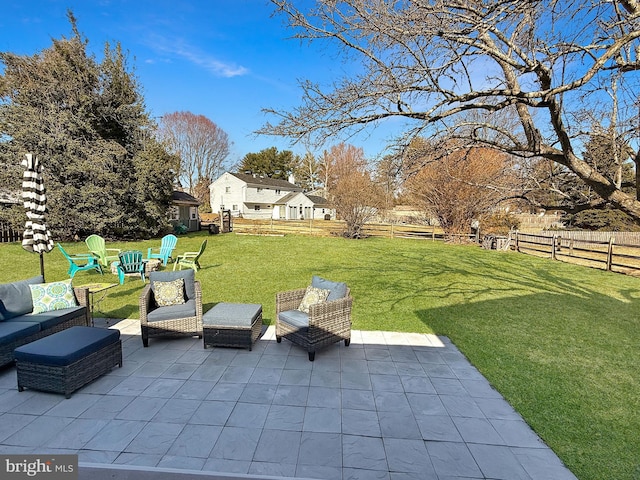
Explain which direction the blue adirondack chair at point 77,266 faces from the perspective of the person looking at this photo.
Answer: facing to the right of the viewer

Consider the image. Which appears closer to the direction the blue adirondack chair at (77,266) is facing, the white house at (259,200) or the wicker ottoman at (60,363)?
the white house

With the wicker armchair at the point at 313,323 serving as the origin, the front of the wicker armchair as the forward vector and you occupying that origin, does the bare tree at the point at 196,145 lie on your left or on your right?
on your right

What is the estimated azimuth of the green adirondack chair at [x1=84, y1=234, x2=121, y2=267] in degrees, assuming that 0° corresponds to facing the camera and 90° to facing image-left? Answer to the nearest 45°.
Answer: approximately 315°

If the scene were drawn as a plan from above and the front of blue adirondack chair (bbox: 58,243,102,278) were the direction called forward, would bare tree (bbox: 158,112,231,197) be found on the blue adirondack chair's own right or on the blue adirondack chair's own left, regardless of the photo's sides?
on the blue adirondack chair's own left

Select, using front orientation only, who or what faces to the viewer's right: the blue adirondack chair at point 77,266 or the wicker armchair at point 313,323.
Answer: the blue adirondack chair

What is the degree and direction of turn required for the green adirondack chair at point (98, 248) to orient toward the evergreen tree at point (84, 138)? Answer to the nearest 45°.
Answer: approximately 135° to its left

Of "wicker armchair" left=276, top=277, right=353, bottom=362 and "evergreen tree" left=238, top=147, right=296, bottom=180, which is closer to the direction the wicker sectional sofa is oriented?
the wicker armchair

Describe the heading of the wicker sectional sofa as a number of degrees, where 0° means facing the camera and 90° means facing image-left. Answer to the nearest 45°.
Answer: approximately 315°

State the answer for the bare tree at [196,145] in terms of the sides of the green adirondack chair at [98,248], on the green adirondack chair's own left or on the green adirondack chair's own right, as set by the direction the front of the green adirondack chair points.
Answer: on the green adirondack chair's own left
